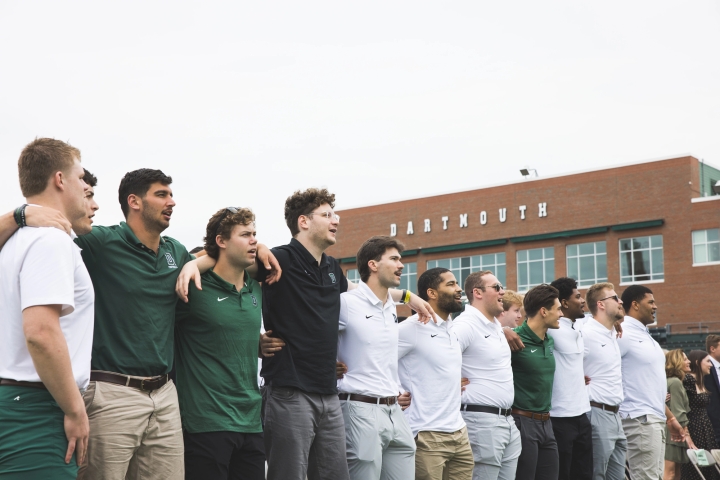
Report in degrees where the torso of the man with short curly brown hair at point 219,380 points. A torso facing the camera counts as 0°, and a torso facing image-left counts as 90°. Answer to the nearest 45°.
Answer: approximately 315°

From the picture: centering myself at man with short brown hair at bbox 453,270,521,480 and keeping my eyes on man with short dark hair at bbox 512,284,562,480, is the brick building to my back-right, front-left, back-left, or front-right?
front-left

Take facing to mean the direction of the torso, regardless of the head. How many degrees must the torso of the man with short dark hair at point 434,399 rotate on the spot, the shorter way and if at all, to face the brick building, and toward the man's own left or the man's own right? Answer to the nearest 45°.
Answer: approximately 135° to the man's own left

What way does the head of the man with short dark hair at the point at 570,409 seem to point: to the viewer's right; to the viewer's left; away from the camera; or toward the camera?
to the viewer's right

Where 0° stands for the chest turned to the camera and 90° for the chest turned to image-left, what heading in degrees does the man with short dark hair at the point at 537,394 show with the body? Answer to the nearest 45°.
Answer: approximately 315°

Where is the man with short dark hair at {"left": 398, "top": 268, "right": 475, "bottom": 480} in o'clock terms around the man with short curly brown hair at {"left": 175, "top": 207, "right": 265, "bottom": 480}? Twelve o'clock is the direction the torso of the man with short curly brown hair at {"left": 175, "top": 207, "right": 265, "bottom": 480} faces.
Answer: the man with short dark hair at {"left": 398, "top": 268, "right": 475, "bottom": 480} is roughly at 9 o'clock from the man with short curly brown hair at {"left": 175, "top": 207, "right": 265, "bottom": 480}.

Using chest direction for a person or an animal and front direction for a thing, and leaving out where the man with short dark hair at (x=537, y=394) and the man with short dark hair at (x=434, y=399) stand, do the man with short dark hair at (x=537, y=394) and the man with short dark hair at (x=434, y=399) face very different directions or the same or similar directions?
same or similar directions

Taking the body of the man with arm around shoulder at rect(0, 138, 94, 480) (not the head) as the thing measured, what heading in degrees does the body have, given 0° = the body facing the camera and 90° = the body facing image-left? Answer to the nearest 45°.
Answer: approximately 270°

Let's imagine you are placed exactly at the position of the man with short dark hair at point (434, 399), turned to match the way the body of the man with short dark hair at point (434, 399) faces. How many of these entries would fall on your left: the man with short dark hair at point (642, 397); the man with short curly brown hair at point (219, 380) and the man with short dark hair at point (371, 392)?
1

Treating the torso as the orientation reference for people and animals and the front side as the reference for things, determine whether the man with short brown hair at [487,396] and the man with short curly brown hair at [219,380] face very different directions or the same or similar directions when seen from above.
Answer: same or similar directions

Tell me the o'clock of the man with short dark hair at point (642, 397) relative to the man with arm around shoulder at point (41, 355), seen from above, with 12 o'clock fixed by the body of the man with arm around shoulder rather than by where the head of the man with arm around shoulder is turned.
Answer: The man with short dark hair is roughly at 11 o'clock from the man with arm around shoulder.

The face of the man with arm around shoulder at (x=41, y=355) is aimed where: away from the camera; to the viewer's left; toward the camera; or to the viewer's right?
to the viewer's right

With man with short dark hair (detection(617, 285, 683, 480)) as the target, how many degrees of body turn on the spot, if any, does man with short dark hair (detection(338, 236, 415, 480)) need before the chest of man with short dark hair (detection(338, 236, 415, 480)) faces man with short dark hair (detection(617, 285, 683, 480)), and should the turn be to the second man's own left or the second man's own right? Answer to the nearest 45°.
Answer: approximately 90° to the second man's own left

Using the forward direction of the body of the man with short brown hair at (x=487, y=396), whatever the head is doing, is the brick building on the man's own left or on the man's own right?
on the man's own left

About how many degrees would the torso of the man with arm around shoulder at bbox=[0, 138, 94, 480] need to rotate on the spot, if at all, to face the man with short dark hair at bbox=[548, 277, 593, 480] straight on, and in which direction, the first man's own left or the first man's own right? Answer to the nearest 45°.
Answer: approximately 45° to the first man's own left

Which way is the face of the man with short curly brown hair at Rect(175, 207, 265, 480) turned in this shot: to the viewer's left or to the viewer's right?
to the viewer's right

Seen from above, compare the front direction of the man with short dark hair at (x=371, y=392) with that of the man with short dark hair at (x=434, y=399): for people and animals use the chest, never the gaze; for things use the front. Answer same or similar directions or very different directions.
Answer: same or similar directions

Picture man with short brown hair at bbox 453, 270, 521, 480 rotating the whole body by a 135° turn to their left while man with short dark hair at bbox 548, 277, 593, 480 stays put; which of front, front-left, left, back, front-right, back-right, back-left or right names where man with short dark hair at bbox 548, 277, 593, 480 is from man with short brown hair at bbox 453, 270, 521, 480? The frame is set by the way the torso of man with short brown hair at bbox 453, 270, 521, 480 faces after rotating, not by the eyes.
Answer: front-right
